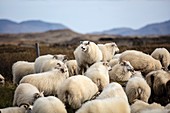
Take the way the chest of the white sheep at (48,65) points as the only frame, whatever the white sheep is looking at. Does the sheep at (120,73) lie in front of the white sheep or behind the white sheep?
in front

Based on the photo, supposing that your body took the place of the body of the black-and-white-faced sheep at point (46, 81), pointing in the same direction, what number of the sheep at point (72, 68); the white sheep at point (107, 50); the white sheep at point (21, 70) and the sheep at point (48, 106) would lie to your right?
1

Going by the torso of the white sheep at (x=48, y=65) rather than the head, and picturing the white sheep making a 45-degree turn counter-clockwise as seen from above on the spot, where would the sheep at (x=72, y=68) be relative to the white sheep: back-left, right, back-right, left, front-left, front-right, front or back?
front

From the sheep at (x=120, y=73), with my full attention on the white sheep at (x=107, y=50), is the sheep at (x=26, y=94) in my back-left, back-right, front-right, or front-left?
back-left
